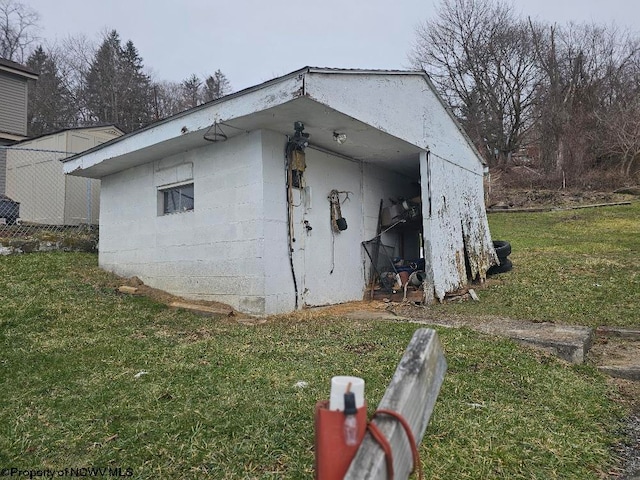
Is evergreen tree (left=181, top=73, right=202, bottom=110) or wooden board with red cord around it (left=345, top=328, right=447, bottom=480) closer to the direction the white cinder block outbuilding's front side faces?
the wooden board with red cord around it

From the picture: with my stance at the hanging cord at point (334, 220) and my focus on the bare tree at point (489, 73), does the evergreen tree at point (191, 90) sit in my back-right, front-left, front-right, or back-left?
front-left

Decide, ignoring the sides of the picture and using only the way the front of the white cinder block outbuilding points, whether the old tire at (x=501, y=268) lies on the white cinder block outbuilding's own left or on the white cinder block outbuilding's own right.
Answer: on the white cinder block outbuilding's own left

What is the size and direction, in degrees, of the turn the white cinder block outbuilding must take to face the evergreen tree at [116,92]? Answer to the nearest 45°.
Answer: approximately 180°

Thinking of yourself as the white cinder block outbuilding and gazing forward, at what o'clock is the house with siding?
The house with siding is roughly at 6 o'clock from the white cinder block outbuilding.

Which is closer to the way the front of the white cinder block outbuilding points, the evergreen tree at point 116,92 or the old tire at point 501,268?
the old tire

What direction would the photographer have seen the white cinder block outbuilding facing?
facing the viewer and to the right of the viewer

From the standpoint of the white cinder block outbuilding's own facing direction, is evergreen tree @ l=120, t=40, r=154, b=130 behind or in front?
behind

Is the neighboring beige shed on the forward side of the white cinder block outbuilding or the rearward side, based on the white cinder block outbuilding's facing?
on the rearward side

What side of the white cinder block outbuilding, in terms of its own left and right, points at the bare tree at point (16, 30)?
back

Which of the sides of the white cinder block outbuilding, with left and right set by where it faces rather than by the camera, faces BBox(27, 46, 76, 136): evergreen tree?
back

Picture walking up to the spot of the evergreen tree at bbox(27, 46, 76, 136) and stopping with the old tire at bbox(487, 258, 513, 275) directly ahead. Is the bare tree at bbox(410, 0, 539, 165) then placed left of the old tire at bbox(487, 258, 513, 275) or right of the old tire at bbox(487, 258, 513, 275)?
left

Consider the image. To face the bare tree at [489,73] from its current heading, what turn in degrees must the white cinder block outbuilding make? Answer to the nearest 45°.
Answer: approximately 90° to its left

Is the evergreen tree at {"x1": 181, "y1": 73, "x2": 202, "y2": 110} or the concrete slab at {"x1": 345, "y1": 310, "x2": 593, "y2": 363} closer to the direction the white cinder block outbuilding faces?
the concrete slab

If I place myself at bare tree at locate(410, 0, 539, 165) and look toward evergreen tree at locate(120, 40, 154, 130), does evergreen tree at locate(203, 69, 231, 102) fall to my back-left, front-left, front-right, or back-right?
front-right

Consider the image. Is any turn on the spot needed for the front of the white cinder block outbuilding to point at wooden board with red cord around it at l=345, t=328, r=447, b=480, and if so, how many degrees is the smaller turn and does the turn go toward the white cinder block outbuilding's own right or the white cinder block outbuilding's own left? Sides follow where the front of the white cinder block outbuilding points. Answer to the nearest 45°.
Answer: approximately 45° to the white cinder block outbuilding's own right
